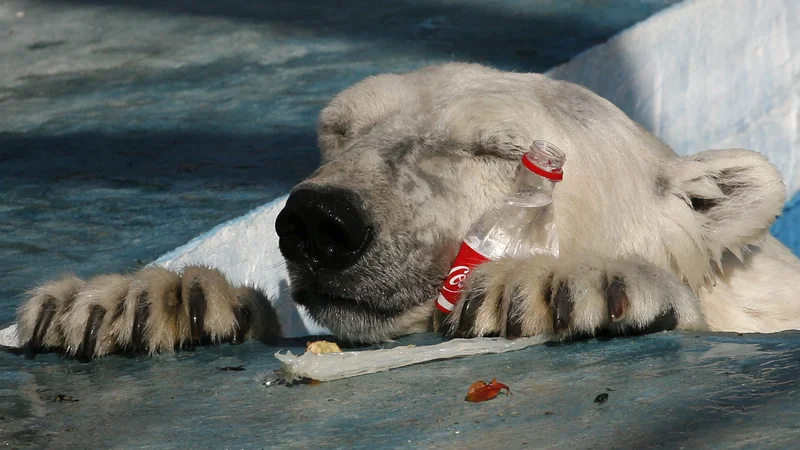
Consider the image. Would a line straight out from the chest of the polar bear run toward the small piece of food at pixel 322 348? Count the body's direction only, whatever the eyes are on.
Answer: yes

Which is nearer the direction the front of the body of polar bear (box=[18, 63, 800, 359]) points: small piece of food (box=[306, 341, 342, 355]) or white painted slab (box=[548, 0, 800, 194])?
the small piece of food

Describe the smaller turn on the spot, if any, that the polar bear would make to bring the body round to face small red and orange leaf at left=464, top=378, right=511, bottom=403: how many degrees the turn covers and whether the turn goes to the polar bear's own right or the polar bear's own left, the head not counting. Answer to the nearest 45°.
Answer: approximately 45° to the polar bear's own left

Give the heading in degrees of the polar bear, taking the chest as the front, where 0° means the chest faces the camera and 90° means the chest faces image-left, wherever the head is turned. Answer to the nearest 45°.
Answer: approximately 45°
